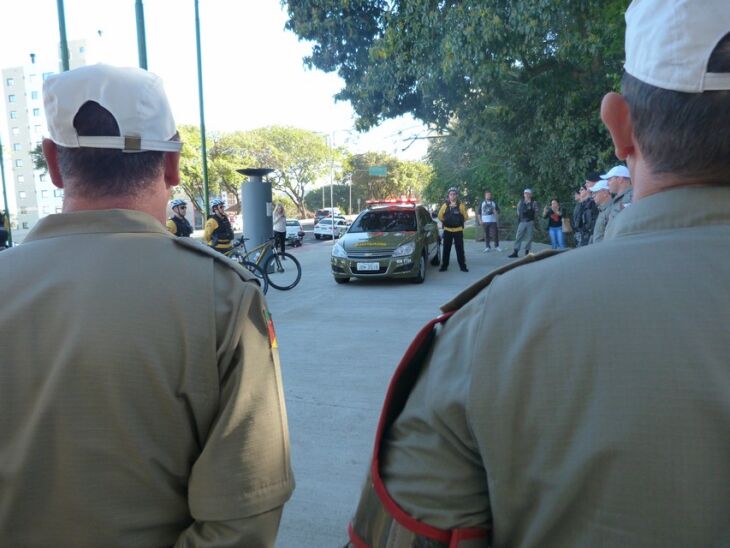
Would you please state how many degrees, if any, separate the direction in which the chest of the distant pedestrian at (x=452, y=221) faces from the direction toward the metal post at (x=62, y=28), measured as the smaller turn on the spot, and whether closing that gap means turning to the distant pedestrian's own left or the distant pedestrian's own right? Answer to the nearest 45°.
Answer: approximately 90° to the distant pedestrian's own right

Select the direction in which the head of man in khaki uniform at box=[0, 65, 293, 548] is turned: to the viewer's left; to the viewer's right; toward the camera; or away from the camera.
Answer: away from the camera

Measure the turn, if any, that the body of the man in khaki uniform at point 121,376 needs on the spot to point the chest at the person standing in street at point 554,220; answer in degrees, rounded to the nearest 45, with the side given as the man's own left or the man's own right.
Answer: approximately 45° to the man's own right

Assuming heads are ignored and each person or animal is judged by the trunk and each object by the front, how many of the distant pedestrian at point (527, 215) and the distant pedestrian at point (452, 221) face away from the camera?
0

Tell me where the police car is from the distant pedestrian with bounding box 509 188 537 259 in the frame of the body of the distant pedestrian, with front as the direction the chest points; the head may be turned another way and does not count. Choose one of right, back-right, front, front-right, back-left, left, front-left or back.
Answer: front-right

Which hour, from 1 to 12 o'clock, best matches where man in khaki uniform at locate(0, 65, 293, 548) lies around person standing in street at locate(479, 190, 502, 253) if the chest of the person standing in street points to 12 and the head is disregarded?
The man in khaki uniform is roughly at 12 o'clock from the person standing in street.

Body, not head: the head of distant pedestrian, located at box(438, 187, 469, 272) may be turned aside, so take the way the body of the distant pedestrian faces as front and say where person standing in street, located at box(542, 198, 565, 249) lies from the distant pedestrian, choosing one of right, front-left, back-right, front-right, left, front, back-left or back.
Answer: back-left

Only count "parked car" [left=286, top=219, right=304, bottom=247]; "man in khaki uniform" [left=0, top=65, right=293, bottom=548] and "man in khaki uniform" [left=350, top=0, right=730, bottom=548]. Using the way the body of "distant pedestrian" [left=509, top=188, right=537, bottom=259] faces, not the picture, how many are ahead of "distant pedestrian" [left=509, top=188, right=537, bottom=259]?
2

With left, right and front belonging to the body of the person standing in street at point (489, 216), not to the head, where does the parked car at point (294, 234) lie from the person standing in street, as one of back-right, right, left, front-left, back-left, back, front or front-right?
back-right

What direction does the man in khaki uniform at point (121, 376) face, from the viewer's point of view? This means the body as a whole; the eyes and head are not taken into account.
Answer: away from the camera

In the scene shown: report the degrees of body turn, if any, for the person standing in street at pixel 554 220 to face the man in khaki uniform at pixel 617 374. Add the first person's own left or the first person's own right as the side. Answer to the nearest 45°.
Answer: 0° — they already face them

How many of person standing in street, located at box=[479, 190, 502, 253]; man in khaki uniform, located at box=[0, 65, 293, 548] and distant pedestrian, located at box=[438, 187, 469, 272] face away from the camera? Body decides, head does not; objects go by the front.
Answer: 1
